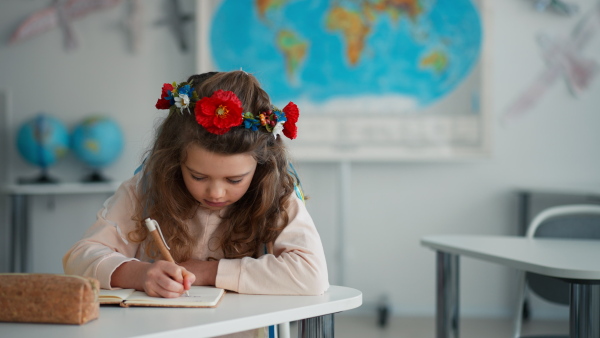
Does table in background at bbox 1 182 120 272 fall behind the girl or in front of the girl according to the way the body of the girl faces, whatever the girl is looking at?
behind

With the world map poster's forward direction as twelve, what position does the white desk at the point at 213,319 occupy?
The white desk is roughly at 12 o'clock from the world map poster.

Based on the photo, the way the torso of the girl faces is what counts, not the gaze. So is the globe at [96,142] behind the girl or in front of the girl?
behind

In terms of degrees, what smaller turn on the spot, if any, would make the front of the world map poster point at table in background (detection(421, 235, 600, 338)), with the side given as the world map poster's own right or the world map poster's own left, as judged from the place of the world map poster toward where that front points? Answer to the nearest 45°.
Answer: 0° — it already faces it

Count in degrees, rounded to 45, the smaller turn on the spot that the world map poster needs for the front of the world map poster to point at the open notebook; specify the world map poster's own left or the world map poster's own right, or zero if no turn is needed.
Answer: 0° — it already faces it

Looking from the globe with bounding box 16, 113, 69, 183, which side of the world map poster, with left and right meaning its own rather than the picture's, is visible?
right

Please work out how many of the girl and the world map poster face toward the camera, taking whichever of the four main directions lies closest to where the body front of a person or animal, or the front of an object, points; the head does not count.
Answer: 2

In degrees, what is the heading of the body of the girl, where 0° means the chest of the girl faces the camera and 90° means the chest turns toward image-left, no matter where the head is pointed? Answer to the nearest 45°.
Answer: approximately 0°

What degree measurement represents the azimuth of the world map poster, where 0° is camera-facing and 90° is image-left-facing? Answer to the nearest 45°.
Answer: approximately 0°

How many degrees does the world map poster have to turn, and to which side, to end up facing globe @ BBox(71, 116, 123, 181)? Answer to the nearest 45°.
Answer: approximately 90° to its right
